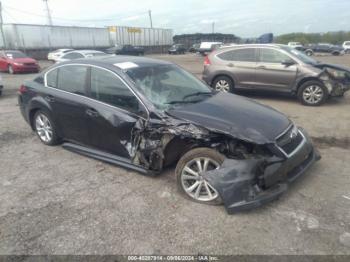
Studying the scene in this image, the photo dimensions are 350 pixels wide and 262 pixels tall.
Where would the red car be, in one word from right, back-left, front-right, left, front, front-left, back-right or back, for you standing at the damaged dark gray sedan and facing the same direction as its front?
back

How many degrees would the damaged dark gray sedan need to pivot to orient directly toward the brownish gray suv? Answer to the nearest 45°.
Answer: approximately 90° to its left

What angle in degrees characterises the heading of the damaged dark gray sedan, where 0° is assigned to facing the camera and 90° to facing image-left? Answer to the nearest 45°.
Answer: approximately 315°
